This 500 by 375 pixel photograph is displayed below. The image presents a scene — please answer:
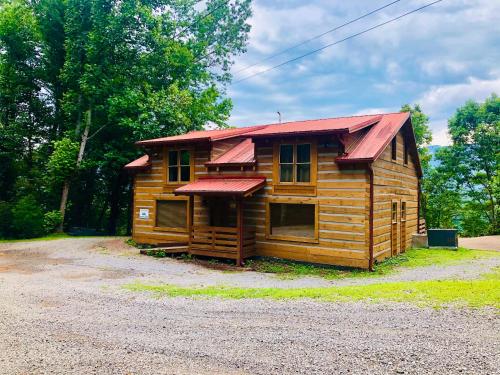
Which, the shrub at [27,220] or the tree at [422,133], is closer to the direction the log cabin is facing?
the shrub

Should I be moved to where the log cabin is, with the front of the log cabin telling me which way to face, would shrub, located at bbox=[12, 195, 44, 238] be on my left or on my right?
on my right

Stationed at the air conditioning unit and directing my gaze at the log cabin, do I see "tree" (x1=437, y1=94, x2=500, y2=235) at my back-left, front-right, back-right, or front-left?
back-right

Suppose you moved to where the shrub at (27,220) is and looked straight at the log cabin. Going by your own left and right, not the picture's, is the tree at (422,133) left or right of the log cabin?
left

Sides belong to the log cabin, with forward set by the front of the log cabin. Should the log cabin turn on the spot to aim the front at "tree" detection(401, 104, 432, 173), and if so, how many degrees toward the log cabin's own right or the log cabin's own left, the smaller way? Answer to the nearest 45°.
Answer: approximately 180°

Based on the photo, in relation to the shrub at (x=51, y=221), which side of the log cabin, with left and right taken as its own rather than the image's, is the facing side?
right

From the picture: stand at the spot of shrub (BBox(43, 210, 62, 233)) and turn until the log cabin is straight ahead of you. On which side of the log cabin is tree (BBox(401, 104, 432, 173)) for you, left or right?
left

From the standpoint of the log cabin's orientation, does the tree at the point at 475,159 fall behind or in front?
behind

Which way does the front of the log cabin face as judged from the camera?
facing the viewer and to the left of the viewer

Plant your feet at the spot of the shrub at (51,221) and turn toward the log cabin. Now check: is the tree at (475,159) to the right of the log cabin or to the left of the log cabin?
left

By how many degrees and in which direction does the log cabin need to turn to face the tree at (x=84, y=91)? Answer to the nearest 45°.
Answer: approximately 90° to its right
